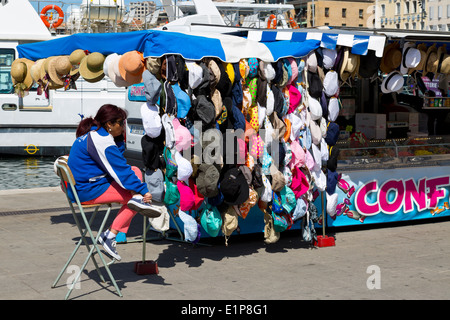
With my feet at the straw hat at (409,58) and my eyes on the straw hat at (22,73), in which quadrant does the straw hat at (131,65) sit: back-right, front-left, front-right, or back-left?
front-left

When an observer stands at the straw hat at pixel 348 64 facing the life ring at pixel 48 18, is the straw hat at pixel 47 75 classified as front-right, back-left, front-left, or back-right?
front-left

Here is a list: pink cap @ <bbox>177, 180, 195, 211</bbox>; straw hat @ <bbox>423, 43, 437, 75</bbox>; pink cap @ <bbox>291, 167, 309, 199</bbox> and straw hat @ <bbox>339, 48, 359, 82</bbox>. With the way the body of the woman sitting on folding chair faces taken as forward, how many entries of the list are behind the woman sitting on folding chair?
0

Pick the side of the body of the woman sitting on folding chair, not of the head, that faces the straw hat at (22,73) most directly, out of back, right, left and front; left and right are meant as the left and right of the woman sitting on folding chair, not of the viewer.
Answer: left

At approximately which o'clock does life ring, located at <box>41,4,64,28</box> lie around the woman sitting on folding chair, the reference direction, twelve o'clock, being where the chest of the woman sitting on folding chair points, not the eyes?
The life ring is roughly at 9 o'clock from the woman sitting on folding chair.

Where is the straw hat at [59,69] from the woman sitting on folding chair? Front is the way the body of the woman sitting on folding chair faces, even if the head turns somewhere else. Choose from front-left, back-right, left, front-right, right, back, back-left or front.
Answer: left

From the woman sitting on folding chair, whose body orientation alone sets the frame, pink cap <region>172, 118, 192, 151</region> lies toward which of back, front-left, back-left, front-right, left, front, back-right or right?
front-left

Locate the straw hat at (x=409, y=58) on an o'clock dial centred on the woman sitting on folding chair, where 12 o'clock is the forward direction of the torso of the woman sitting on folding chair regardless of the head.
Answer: The straw hat is roughly at 11 o'clock from the woman sitting on folding chair.

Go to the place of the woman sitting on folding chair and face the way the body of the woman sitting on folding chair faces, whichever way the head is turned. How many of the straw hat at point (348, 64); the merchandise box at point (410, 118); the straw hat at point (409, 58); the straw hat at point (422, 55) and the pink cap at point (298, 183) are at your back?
0

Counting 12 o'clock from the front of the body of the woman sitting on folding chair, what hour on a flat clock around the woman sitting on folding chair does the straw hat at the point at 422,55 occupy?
The straw hat is roughly at 11 o'clock from the woman sitting on folding chair.

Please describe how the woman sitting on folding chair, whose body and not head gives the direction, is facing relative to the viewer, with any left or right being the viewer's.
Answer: facing to the right of the viewer

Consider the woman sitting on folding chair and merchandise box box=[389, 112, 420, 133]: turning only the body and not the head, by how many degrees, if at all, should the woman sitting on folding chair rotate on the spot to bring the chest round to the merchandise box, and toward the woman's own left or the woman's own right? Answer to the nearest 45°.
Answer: approximately 45° to the woman's own left

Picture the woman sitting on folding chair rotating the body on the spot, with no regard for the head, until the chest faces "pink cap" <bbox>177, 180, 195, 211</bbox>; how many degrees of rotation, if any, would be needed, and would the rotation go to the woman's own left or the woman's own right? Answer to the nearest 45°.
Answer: approximately 45° to the woman's own left

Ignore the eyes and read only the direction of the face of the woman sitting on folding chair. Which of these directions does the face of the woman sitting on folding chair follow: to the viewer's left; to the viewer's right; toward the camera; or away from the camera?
to the viewer's right
